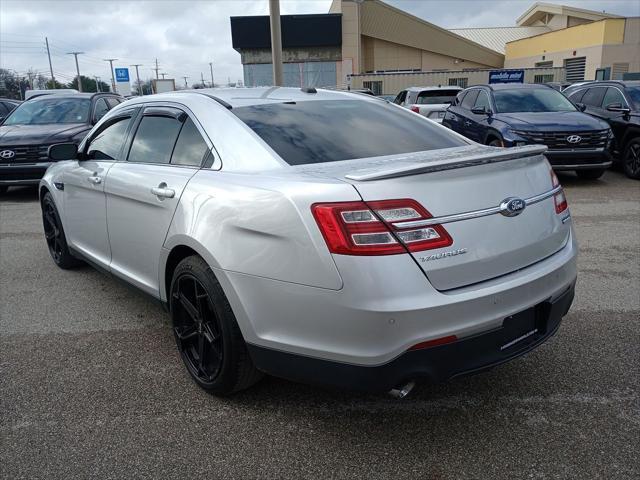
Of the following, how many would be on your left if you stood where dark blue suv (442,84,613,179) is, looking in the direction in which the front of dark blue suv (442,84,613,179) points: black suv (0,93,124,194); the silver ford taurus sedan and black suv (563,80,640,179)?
1

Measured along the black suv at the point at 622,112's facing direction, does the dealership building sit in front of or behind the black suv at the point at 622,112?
behind

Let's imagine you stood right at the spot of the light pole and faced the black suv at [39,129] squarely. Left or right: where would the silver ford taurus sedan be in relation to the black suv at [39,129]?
left

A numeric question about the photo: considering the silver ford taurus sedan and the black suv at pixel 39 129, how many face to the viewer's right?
0

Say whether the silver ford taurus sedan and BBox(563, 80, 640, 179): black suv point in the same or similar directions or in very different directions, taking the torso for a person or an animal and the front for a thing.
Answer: very different directions

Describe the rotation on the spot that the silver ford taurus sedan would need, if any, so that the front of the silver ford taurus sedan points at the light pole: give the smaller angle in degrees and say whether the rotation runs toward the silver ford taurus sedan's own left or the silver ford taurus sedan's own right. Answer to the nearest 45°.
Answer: approximately 45° to the silver ford taurus sedan's own right

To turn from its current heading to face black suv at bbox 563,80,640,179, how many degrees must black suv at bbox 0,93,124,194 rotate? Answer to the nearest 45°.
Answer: approximately 135° to its left

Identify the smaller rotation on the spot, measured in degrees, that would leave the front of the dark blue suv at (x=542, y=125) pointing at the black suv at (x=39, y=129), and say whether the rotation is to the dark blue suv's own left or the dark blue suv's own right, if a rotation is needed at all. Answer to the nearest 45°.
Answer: approximately 135° to the dark blue suv's own right

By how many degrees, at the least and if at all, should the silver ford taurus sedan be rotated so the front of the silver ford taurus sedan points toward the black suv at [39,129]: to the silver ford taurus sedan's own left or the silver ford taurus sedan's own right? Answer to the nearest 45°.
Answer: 0° — it already faces it

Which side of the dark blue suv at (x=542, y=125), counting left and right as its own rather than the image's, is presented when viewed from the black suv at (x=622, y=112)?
left

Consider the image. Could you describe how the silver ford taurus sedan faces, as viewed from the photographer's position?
facing away from the viewer and to the left of the viewer

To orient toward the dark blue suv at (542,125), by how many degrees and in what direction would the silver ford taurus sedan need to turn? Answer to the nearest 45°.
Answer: approximately 90° to its right
